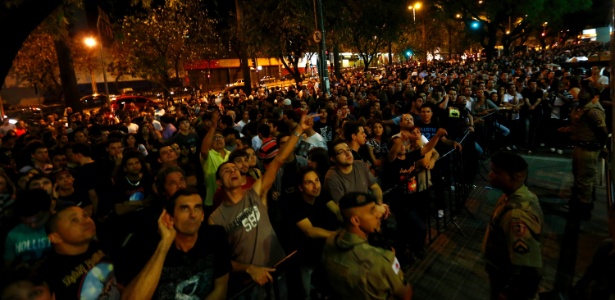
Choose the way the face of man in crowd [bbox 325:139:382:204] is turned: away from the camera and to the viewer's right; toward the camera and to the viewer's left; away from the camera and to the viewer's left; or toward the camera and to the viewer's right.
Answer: toward the camera and to the viewer's right

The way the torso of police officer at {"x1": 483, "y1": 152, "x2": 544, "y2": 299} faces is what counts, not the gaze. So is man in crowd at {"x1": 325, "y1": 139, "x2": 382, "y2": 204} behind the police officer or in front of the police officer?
in front

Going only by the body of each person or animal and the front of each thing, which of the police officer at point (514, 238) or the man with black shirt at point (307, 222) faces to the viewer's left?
the police officer

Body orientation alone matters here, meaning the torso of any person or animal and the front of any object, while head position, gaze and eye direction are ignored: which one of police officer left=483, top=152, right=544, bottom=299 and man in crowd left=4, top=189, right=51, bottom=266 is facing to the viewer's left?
the police officer

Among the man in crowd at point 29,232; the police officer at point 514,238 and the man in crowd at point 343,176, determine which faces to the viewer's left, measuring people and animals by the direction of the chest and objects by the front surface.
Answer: the police officer

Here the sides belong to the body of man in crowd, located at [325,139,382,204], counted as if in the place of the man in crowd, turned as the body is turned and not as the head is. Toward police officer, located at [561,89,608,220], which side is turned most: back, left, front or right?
left

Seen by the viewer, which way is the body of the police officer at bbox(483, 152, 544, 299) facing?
to the viewer's left

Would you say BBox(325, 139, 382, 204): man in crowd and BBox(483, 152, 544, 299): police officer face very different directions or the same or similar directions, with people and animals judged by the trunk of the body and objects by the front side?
very different directions

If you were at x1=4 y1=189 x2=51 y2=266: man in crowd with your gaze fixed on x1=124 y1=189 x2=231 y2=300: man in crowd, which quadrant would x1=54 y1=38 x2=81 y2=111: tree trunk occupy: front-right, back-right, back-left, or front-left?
back-left

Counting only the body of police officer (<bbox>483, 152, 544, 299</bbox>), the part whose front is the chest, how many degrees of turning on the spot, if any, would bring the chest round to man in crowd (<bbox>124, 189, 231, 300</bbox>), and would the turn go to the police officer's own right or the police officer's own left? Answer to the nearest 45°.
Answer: approximately 45° to the police officer's own left
